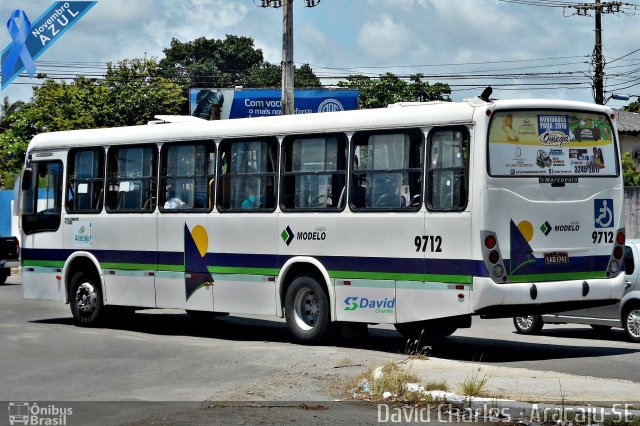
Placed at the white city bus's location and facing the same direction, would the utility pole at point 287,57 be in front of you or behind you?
in front

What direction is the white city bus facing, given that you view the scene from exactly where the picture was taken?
facing away from the viewer and to the left of the viewer

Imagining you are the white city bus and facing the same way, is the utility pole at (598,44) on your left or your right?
on your right
